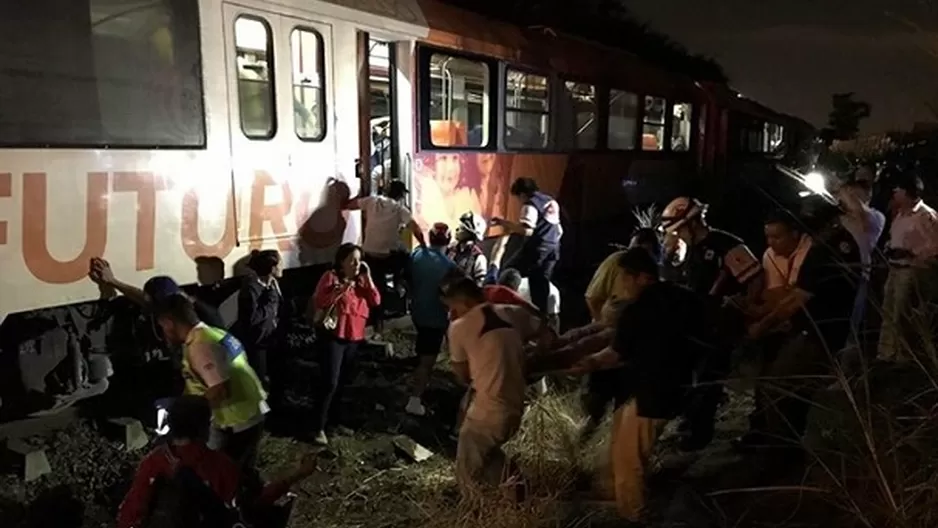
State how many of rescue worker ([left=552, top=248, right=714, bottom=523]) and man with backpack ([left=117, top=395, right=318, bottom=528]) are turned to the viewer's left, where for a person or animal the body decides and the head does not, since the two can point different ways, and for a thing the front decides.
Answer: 1

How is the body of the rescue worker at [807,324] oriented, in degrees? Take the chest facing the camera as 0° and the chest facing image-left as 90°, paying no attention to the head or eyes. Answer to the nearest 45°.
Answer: approximately 90°

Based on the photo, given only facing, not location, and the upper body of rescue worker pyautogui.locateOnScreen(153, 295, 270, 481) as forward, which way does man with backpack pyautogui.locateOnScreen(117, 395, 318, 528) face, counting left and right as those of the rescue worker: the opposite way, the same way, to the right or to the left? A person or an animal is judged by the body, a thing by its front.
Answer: to the right

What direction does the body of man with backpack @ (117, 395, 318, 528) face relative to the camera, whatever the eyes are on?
away from the camera

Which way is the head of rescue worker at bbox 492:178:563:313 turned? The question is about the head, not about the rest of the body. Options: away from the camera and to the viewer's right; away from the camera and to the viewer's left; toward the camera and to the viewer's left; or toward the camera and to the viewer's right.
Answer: away from the camera and to the viewer's left

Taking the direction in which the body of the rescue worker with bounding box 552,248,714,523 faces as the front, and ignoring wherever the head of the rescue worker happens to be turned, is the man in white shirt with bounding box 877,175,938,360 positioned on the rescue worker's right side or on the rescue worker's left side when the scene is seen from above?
on the rescue worker's right side

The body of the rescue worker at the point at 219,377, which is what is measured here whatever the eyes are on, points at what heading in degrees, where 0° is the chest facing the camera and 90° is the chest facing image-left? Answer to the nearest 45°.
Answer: approximately 90°

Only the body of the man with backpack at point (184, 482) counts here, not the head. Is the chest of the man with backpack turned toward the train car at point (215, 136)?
yes
